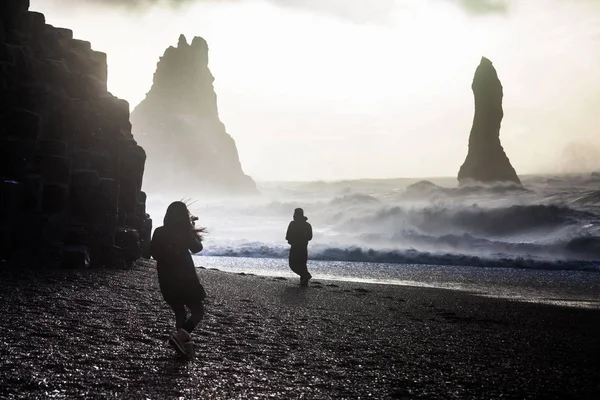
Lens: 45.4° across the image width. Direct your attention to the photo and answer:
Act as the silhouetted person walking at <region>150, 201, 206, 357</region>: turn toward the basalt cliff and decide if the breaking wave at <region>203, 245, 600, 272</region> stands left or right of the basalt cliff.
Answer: right

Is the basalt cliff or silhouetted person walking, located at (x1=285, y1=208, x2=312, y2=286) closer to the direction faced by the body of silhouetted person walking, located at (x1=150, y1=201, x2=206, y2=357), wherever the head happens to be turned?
the silhouetted person walking

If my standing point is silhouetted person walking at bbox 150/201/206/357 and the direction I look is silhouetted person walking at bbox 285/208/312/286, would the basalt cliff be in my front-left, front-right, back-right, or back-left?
front-left

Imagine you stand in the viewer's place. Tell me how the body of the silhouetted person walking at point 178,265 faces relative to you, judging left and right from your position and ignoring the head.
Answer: facing away from the viewer and to the right of the viewer

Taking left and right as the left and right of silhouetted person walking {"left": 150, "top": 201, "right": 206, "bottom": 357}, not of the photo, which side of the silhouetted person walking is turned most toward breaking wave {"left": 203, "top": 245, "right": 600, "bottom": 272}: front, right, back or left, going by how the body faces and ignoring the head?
front

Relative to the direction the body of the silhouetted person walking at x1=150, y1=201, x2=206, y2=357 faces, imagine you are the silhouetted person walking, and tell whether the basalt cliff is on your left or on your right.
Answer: on your left

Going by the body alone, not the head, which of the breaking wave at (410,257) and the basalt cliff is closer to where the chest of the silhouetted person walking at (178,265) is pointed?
the breaking wave

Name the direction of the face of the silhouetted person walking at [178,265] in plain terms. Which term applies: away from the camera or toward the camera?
away from the camera
